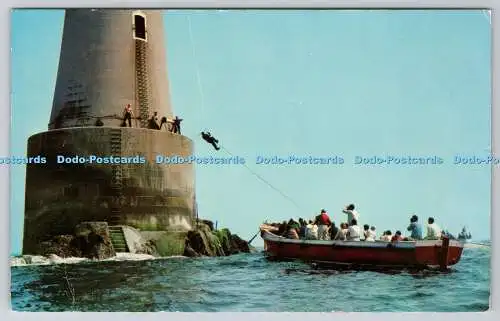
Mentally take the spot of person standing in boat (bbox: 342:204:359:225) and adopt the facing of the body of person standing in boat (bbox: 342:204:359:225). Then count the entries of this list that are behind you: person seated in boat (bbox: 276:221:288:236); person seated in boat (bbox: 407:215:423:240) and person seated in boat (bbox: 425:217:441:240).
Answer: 2

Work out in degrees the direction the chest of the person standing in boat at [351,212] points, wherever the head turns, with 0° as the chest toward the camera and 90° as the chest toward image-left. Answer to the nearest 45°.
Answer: approximately 90°

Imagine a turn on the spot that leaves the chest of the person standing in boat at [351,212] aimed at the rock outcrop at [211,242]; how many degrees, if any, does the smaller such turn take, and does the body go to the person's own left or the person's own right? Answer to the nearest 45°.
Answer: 0° — they already face it

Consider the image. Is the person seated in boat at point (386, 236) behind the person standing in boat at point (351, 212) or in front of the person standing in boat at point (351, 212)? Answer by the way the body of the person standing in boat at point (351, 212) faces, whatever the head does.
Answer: behind

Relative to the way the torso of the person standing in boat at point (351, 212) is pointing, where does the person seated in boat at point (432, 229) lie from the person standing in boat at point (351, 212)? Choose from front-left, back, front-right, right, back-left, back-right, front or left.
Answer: back

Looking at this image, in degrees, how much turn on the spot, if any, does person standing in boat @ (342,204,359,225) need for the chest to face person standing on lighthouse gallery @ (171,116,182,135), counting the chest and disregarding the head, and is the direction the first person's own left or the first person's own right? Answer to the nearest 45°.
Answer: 0° — they already face them

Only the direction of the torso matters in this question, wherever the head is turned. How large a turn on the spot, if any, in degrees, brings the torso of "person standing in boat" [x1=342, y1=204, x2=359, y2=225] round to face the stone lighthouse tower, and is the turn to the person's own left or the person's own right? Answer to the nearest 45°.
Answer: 0° — they already face it

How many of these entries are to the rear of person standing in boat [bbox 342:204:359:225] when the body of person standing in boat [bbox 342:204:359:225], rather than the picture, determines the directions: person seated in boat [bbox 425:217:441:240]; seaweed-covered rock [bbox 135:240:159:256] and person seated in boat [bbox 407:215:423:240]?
2

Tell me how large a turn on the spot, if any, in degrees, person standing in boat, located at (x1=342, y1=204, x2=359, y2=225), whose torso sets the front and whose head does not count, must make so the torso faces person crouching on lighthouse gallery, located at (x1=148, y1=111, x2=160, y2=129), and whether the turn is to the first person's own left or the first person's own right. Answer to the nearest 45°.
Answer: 0° — they already face them
